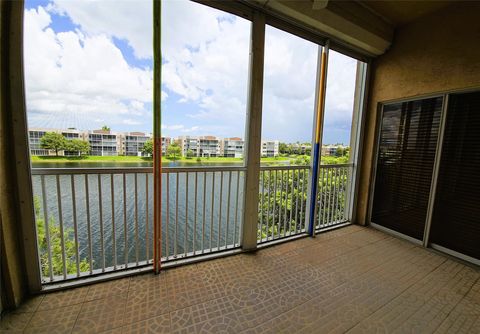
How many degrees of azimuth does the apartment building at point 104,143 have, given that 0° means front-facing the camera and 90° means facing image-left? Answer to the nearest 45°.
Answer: approximately 0°

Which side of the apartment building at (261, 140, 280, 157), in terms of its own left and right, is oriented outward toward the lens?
front

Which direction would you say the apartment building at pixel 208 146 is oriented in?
toward the camera

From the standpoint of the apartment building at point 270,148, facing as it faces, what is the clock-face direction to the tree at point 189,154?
The tree is roughly at 2 o'clock from the apartment building.

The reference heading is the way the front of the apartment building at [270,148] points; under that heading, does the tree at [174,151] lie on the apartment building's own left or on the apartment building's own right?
on the apartment building's own right

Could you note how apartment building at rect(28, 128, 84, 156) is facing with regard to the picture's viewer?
facing the viewer

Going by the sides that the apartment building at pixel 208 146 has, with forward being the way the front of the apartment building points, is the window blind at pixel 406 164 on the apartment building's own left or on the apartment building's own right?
on the apartment building's own left
